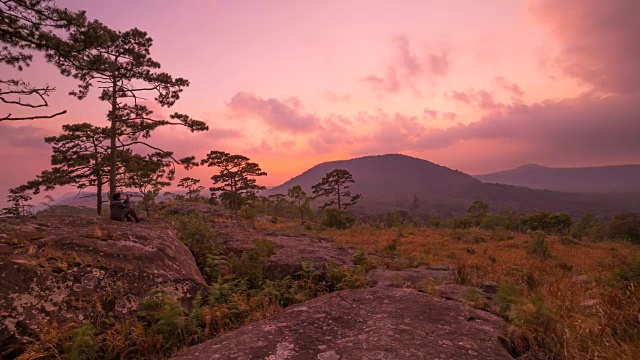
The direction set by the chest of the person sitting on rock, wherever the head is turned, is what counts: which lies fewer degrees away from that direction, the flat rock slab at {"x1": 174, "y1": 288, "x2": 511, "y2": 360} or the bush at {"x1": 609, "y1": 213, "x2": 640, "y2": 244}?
the bush

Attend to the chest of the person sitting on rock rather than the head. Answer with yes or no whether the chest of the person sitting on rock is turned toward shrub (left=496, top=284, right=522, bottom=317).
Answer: no

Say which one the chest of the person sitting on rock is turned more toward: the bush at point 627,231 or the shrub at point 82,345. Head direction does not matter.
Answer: the bush

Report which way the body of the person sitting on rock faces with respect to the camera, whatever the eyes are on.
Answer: to the viewer's right

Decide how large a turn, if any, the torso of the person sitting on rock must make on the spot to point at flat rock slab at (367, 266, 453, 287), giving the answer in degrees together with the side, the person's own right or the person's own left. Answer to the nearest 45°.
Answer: approximately 45° to the person's own right

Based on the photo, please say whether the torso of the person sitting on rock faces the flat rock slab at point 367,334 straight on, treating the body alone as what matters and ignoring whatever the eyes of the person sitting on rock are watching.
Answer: no

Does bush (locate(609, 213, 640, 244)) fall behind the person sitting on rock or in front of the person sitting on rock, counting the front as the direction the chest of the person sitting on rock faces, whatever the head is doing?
in front

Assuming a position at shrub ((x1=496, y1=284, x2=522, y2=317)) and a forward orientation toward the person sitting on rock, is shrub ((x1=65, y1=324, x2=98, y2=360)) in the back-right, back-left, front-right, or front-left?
front-left

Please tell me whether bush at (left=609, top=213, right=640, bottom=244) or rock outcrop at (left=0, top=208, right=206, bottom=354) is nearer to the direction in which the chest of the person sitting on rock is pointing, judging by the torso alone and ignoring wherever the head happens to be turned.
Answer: the bush

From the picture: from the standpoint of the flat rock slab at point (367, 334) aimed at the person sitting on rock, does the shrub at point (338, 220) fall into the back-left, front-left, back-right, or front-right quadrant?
front-right

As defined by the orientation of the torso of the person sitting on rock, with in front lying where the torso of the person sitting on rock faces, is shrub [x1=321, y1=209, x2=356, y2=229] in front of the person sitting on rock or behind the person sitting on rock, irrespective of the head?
in front

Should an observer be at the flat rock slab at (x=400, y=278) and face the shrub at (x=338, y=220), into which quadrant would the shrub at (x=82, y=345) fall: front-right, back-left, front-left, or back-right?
back-left

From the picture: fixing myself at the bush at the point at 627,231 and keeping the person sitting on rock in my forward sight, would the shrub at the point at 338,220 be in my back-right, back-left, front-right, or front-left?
front-right
